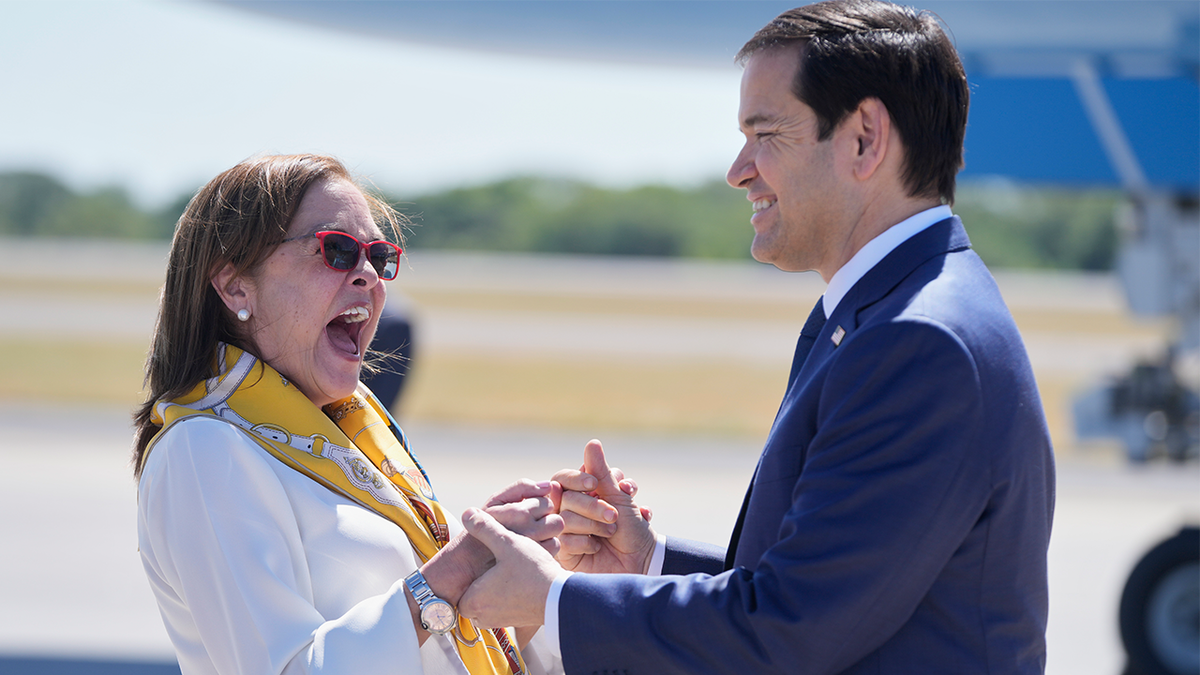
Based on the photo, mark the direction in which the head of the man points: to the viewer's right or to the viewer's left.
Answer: to the viewer's left

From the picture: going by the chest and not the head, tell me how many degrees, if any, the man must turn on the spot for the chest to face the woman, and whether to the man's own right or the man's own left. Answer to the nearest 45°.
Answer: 0° — they already face them

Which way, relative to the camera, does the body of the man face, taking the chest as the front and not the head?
to the viewer's left
